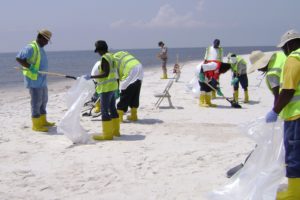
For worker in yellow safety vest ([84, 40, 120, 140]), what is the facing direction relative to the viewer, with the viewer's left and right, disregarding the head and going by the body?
facing to the left of the viewer

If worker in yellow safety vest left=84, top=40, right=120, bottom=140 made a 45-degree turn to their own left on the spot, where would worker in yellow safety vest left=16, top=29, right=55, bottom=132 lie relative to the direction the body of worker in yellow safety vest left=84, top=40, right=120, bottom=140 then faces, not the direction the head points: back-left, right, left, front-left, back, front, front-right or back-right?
right

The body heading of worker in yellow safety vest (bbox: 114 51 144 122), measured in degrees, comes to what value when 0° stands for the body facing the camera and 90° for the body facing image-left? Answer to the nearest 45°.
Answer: approximately 90°

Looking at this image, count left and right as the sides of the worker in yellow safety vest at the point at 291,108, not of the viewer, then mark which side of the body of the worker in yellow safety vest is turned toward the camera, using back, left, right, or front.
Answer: left

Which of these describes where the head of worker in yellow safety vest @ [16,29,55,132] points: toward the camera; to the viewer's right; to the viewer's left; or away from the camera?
to the viewer's right

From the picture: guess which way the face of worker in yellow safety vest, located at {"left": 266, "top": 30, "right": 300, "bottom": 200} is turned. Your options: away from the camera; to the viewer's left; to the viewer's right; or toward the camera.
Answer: to the viewer's left
